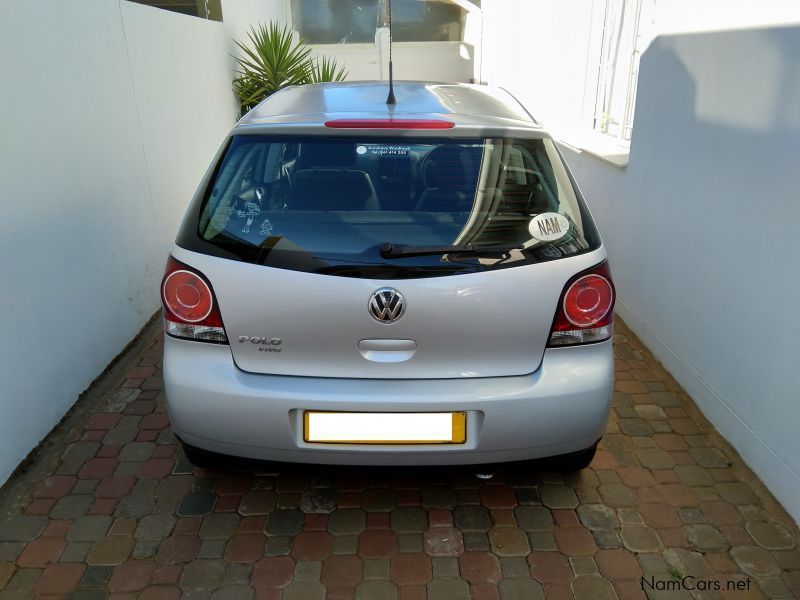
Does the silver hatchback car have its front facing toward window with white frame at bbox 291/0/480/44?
yes

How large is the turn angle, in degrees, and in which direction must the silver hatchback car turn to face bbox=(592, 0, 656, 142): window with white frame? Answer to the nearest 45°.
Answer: approximately 45° to its right

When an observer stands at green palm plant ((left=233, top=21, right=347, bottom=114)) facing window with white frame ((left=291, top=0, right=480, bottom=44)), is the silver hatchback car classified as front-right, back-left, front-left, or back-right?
back-right

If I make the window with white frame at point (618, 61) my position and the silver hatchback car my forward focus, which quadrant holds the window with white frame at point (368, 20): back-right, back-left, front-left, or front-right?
back-right

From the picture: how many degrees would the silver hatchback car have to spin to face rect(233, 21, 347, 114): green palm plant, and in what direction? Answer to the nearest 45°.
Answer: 0° — it already faces it

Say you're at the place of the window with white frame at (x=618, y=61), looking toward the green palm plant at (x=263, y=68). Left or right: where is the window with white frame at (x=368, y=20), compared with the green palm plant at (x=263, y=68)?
right

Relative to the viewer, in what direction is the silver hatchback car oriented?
away from the camera
